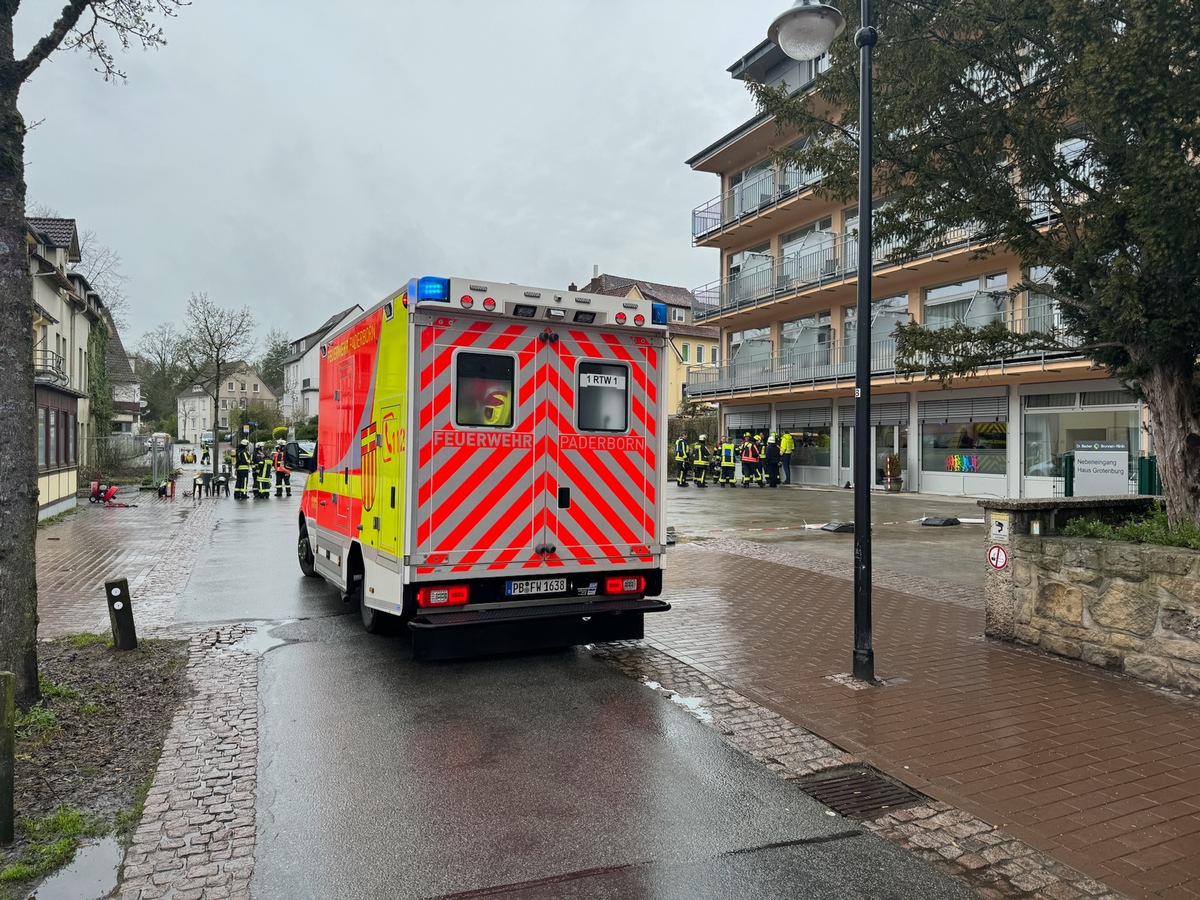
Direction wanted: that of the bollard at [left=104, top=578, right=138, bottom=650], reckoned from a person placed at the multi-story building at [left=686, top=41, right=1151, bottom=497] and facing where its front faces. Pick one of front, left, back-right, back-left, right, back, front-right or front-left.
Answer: front-left

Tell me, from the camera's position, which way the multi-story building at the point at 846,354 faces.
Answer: facing the viewer and to the left of the viewer

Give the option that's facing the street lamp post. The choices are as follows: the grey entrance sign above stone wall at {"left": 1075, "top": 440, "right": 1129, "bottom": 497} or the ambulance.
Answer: the grey entrance sign above stone wall

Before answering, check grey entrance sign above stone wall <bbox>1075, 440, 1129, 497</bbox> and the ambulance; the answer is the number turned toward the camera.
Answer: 1

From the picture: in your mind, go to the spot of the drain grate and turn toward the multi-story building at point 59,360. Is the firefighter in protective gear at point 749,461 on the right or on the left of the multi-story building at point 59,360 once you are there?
right

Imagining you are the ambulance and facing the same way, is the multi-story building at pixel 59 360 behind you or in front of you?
in front

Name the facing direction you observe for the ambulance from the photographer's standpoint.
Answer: facing away from the viewer and to the left of the viewer

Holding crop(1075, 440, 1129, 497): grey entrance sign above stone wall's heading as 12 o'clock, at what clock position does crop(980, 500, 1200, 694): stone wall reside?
The stone wall is roughly at 12 o'clock from the grey entrance sign above stone wall.

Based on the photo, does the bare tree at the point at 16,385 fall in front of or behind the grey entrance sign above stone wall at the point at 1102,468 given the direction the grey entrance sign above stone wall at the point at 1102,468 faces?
in front

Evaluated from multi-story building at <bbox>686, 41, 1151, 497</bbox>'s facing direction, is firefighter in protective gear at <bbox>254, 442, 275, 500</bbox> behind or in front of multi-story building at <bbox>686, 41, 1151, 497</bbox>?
in front

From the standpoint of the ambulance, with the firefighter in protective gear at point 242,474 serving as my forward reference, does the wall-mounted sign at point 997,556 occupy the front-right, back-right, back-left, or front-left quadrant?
back-right

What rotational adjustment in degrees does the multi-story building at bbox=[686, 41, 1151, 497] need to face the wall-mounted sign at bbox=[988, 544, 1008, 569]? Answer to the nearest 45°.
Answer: approximately 45° to its left

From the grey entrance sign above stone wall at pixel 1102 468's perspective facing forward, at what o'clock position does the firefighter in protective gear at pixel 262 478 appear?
The firefighter in protective gear is roughly at 3 o'clock from the grey entrance sign above stone wall.
